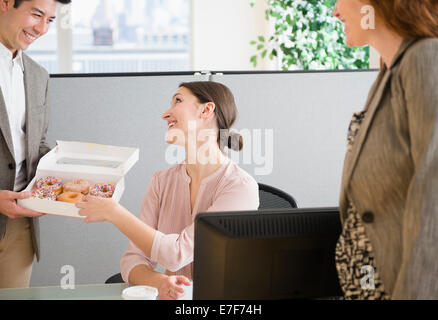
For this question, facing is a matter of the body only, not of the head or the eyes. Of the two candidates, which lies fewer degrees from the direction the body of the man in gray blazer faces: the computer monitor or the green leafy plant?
the computer monitor

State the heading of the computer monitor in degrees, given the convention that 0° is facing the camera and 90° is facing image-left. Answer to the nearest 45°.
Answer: approximately 180°

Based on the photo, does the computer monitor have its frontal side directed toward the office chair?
yes

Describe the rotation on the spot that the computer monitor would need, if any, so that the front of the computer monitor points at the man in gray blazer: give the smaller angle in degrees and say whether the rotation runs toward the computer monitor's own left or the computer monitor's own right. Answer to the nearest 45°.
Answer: approximately 45° to the computer monitor's own left

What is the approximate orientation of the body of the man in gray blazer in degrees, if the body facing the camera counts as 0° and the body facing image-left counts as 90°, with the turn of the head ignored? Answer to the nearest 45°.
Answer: approximately 315°

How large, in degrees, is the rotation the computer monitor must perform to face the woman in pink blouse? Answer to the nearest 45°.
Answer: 0° — it already faces them

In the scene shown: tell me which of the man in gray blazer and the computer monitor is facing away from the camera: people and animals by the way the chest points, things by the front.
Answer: the computer monitor

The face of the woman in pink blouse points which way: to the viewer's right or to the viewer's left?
to the viewer's left

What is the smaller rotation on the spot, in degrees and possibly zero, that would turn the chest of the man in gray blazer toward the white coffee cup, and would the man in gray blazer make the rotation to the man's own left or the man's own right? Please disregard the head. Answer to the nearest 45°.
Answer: approximately 45° to the man's own right

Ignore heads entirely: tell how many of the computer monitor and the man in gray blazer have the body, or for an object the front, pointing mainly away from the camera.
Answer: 1
